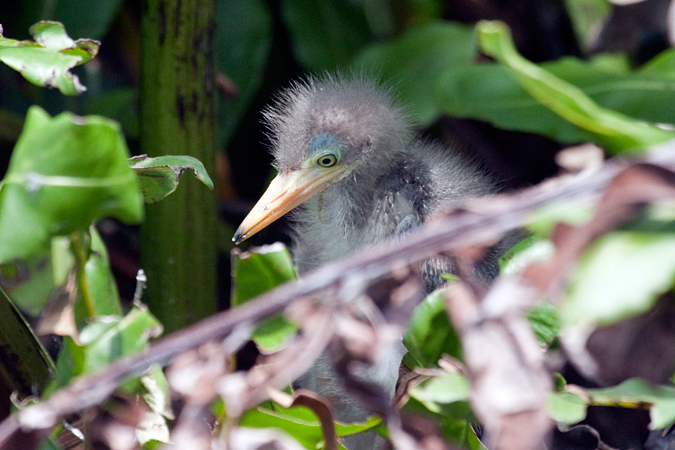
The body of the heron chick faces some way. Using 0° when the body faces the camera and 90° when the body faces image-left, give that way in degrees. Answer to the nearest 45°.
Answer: approximately 45°

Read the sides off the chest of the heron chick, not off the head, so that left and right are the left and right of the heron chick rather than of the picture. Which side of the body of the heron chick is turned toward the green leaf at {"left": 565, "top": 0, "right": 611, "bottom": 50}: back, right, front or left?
back

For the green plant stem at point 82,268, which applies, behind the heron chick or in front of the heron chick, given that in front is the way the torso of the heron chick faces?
in front

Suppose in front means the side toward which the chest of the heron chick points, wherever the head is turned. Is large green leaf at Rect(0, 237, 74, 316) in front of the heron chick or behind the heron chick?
in front

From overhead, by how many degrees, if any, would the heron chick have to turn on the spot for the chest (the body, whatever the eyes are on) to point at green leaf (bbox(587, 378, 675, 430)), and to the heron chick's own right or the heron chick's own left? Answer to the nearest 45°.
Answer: approximately 45° to the heron chick's own left
